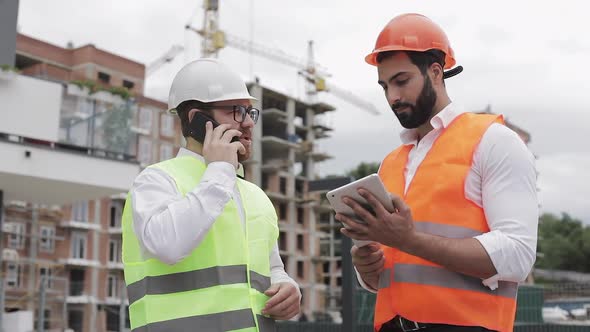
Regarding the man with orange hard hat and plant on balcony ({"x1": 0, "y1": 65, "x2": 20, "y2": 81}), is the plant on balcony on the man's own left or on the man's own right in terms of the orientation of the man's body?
on the man's own right

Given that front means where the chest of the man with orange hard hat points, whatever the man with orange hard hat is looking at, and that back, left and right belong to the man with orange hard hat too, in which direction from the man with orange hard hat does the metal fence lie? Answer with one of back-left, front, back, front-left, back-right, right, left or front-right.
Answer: back-right

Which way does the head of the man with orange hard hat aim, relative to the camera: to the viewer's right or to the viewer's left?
to the viewer's left

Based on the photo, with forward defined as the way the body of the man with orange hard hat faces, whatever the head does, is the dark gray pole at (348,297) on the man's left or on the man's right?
on the man's right

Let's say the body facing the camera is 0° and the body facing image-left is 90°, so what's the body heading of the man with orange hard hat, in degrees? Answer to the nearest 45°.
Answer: approximately 45°
